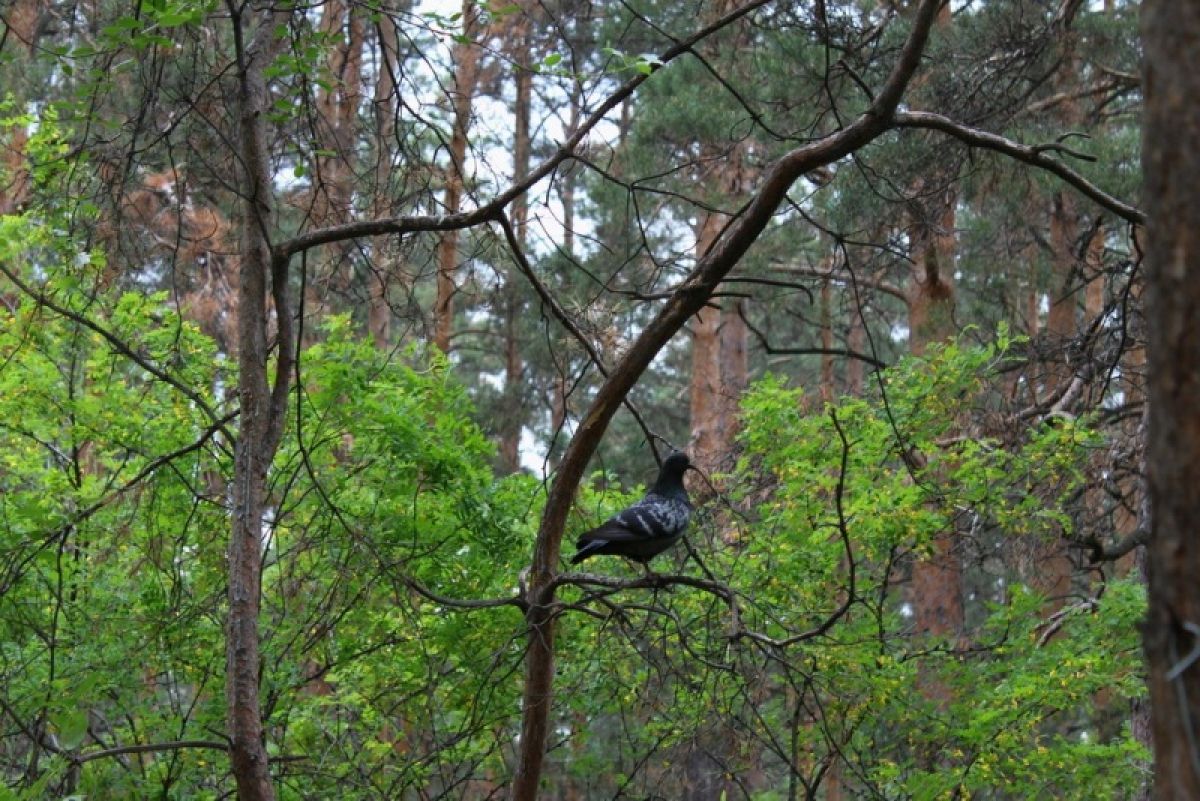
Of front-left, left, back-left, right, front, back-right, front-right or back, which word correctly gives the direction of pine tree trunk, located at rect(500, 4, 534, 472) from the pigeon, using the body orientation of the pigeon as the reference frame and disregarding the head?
left

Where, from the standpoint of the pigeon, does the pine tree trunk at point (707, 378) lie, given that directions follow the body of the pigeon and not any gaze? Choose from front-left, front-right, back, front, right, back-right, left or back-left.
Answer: left

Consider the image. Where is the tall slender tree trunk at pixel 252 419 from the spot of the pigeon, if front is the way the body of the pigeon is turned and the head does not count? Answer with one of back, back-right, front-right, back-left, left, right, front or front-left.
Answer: back-right

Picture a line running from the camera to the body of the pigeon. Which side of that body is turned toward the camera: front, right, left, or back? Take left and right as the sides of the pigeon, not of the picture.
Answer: right

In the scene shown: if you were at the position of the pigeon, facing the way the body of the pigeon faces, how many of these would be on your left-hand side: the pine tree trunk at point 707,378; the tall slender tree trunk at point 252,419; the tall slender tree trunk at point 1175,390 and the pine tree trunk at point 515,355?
2

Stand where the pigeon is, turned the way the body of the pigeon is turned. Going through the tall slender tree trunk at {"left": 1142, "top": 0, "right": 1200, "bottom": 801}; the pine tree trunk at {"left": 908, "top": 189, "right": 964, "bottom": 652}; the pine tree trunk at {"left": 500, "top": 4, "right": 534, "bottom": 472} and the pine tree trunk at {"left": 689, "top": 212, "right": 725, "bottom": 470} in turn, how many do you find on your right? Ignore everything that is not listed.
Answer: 1

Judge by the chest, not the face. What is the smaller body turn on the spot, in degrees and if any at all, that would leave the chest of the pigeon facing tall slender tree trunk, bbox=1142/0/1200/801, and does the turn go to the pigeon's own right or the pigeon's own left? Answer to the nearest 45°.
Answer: approximately 90° to the pigeon's own right
